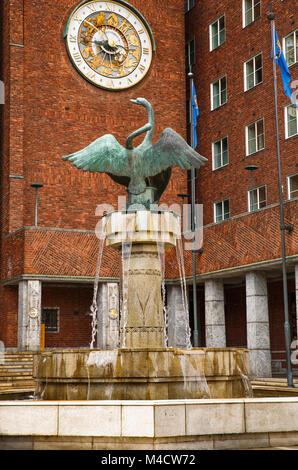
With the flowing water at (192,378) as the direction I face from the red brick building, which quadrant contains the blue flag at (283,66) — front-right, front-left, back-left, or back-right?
front-left

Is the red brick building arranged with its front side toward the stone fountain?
yes

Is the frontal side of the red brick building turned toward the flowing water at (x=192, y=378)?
yes

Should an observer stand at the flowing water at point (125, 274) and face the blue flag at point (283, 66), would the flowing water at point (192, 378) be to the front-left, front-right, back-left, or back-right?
back-right

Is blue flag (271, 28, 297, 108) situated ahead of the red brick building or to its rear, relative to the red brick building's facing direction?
ahead

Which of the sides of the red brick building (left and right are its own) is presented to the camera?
front

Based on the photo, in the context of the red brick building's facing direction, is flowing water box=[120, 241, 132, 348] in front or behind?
in front
